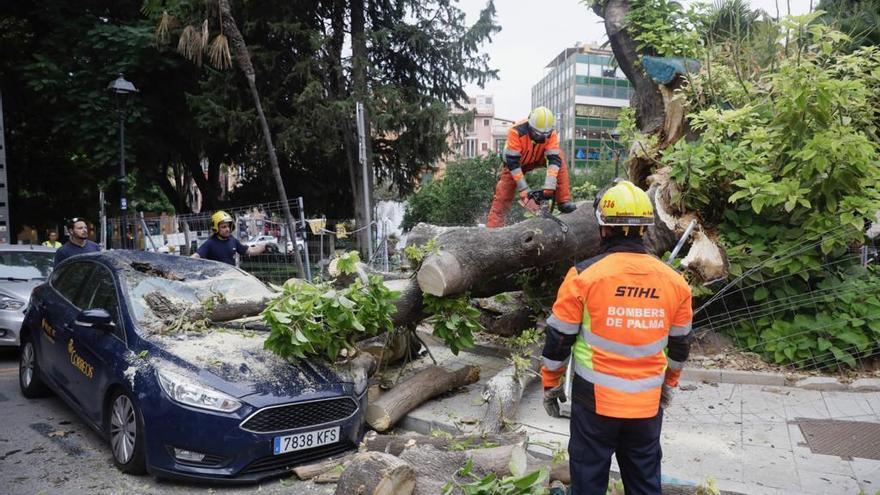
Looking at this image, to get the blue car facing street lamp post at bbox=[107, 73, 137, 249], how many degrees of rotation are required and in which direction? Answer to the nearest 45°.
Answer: approximately 135° to its left

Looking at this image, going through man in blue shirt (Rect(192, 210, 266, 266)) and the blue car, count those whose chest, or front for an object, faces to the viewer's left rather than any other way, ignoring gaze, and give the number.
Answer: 0

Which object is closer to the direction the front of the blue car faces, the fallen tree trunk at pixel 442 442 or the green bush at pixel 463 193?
the fallen tree trunk

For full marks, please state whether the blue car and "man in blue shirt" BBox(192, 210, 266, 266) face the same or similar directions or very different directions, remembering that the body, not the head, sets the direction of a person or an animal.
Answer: same or similar directions

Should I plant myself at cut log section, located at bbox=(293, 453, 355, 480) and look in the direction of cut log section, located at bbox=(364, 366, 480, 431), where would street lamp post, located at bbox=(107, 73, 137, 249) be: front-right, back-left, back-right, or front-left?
front-left

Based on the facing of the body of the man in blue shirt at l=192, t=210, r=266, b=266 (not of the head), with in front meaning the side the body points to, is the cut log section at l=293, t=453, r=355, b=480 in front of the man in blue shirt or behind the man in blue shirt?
in front

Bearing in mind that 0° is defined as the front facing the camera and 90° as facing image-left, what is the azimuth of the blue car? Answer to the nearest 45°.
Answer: approximately 315°

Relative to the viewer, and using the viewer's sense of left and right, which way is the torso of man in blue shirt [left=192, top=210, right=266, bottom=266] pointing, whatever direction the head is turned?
facing the viewer and to the right of the viewer

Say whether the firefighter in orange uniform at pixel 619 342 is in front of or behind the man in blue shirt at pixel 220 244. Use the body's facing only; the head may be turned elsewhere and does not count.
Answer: in front

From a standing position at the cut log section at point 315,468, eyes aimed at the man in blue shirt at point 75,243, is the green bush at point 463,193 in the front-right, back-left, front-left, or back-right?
front-right

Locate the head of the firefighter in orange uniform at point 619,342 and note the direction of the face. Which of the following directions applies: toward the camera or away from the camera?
away from the camera

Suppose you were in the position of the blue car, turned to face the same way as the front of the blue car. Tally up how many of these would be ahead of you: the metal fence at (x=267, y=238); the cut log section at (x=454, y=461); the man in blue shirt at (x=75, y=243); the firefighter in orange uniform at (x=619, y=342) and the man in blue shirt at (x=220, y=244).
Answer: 2

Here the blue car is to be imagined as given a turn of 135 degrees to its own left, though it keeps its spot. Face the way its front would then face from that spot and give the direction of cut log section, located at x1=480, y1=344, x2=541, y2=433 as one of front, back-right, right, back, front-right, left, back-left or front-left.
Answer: right
